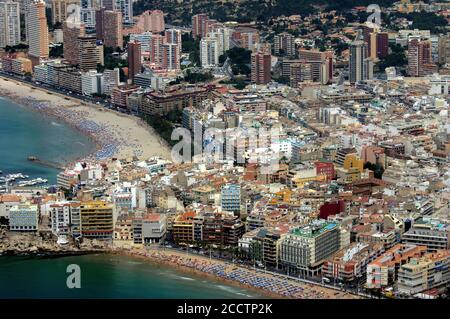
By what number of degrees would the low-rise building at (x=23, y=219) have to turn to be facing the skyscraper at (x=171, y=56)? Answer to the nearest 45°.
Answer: approximately 180°

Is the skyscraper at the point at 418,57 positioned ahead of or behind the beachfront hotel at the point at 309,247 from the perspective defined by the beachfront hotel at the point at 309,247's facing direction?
behind

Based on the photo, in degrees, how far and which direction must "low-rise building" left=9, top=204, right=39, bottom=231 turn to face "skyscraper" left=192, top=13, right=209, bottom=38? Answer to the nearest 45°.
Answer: approximately 180°

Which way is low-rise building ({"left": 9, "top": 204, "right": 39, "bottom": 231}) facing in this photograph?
toward the camera

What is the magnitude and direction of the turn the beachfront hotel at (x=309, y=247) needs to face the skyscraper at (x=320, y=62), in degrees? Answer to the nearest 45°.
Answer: approximately 135° to its right

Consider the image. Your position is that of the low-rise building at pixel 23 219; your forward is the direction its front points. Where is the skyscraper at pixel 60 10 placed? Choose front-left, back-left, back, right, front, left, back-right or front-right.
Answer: back

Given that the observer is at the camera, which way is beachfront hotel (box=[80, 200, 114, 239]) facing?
facing the viewer

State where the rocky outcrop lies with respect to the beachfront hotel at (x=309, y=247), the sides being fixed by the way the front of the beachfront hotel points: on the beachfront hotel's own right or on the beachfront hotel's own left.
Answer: on the beachfront hotel's own right

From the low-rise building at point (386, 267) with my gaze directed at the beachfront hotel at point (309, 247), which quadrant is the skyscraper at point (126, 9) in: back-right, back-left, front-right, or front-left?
front-right

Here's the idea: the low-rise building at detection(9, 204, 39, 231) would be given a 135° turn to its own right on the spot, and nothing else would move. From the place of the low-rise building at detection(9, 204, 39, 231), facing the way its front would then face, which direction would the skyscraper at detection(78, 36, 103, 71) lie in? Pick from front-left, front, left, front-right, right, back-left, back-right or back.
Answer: front-right

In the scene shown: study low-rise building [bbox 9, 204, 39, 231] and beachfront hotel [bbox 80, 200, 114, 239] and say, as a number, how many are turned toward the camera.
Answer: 2

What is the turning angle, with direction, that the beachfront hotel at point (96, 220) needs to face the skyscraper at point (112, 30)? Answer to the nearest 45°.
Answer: approximately 180°

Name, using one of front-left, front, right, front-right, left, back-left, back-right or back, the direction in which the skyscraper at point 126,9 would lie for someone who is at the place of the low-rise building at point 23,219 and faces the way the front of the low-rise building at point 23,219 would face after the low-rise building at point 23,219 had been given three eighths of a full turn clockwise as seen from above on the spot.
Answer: front-right

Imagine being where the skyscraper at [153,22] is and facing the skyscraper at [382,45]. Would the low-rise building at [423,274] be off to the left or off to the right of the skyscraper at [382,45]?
right

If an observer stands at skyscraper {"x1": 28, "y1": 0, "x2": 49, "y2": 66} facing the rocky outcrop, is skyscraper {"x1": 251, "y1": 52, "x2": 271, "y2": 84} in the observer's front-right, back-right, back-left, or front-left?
front-left
